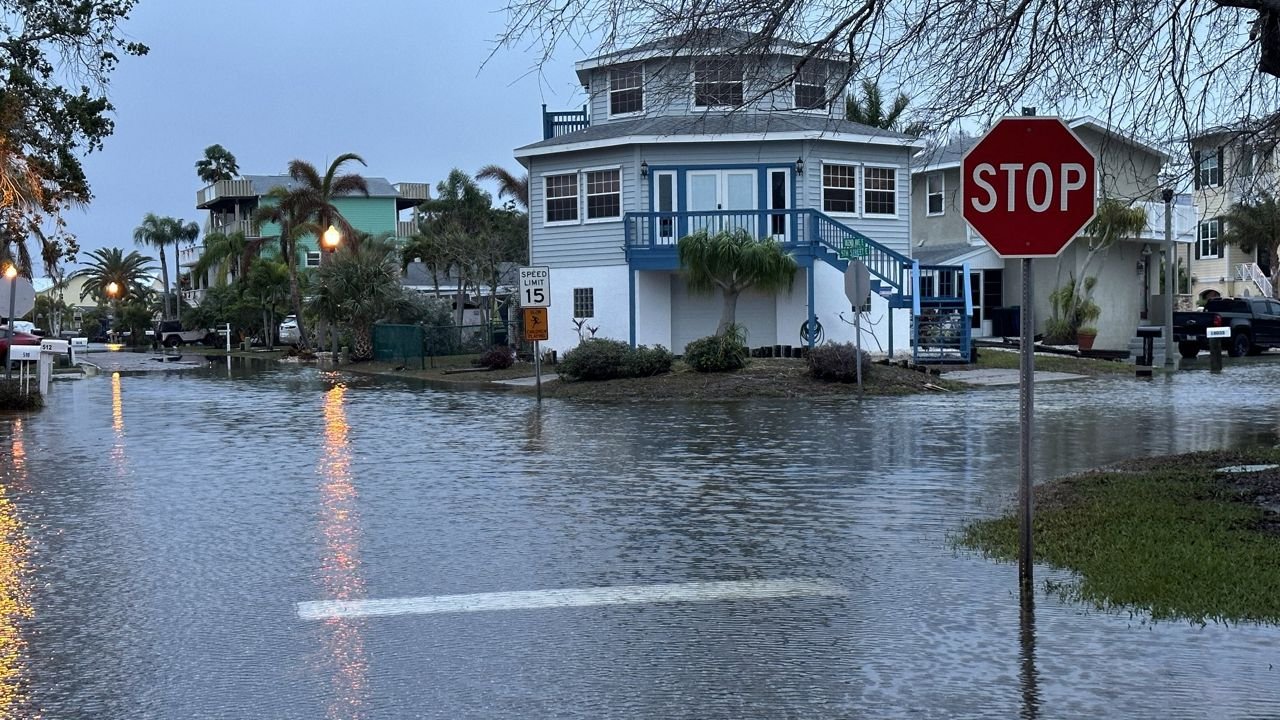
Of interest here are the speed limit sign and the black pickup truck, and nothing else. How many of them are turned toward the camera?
1

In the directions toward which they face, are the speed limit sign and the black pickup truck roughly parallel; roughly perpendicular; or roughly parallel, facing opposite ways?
roughly perpendicular

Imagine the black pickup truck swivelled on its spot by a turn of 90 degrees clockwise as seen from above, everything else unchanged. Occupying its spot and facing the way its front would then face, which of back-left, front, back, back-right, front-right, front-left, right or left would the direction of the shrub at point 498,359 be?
right

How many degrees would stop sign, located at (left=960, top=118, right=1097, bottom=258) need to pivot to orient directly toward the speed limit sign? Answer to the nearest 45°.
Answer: approximately 135° to its right

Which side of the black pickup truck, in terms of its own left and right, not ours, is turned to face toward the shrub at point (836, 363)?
back

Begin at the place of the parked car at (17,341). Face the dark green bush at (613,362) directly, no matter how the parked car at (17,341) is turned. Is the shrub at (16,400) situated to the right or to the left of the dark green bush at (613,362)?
right

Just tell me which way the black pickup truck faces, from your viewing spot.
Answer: facing away from the viewer and to the right of the viewer

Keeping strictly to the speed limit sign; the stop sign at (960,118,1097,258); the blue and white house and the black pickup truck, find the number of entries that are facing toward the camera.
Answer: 3
